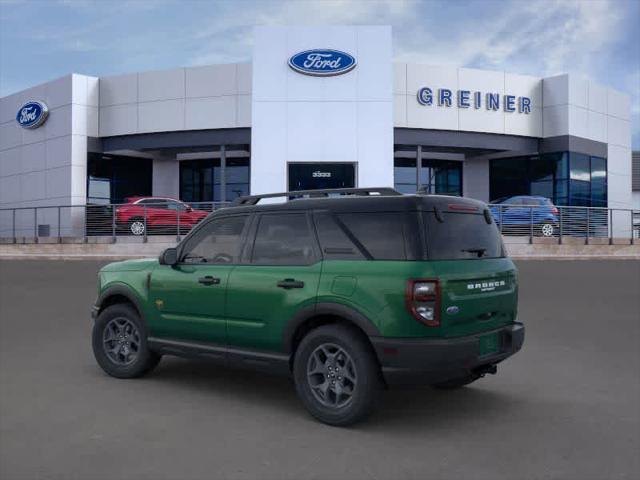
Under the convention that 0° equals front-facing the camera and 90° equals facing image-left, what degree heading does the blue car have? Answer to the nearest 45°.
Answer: approximately 90°

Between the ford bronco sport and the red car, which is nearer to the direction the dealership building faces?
the ford bronco sport

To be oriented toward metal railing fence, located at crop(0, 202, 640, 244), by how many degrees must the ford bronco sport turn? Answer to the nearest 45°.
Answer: approximately 45° to its right

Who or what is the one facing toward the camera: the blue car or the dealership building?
the dealership building

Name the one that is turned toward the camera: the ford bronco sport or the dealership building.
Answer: the dealership building

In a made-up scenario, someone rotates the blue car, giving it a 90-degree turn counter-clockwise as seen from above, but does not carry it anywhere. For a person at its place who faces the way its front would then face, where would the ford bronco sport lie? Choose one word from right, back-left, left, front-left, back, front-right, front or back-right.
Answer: front

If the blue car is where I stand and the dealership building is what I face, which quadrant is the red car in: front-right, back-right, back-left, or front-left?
front-left

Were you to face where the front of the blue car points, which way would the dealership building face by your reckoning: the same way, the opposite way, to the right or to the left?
to the left

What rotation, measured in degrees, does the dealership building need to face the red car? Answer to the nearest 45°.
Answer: approximately 45° to its right

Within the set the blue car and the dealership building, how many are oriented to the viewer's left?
1

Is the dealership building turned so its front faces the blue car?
no

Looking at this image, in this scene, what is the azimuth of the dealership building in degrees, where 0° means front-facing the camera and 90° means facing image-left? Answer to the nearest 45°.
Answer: approximately 0°

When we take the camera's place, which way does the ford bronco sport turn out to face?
facing away from the viewer and to the left of the viewer
